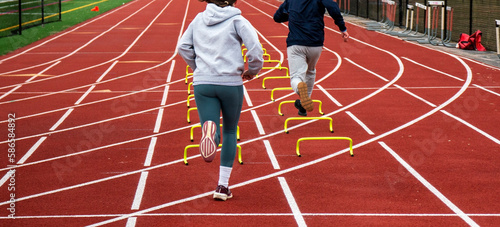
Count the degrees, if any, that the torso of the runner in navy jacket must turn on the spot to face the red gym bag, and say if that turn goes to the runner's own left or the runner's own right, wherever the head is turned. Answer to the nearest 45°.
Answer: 0° — they already face it

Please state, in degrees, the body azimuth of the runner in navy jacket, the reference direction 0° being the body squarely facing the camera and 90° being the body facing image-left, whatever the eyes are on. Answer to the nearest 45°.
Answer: approximately 180°

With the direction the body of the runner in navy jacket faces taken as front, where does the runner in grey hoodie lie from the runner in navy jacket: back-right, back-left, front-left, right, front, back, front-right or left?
back

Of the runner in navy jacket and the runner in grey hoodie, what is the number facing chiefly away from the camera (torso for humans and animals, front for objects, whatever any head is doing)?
2

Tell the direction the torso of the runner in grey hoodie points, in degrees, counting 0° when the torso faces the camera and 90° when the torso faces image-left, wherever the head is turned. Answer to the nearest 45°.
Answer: approximately 180°
